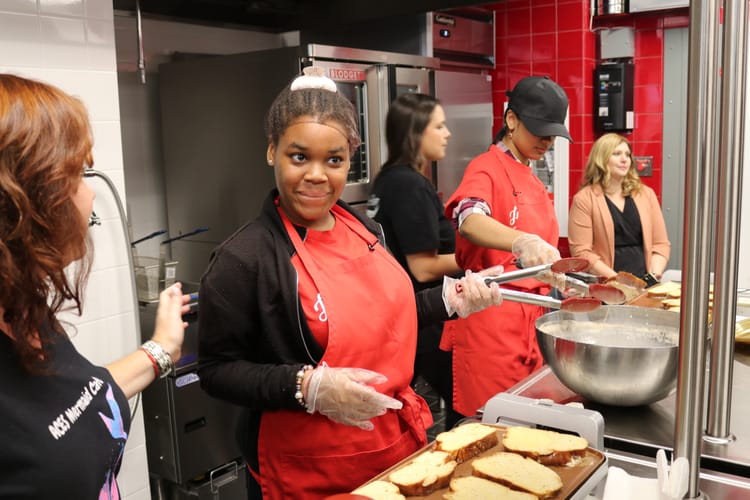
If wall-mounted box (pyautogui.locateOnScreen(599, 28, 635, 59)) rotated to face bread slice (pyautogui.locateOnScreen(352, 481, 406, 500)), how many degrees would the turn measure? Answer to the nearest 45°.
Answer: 0° — it already faces it

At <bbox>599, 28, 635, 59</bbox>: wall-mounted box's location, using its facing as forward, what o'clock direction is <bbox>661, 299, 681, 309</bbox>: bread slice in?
The bread slice is roughly at 12 o'clock from the wall-mounted box.

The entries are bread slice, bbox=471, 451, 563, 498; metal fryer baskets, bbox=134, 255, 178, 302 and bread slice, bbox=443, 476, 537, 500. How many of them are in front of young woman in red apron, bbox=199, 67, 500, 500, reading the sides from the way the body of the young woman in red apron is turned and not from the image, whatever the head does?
2

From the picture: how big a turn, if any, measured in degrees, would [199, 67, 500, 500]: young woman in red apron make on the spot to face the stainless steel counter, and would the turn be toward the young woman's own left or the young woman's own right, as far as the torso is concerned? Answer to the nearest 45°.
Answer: approximately 45° to the young woman's own left

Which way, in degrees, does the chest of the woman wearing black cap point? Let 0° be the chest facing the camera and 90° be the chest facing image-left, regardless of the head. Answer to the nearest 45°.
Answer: approximately 315°

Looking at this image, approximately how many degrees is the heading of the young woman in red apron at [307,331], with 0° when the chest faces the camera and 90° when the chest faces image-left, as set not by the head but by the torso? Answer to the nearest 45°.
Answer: approximately 315°

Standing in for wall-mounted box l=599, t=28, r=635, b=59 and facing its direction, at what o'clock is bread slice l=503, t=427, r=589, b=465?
The bread slice is roughly at 12 o'clock from the wall-mounted box.
